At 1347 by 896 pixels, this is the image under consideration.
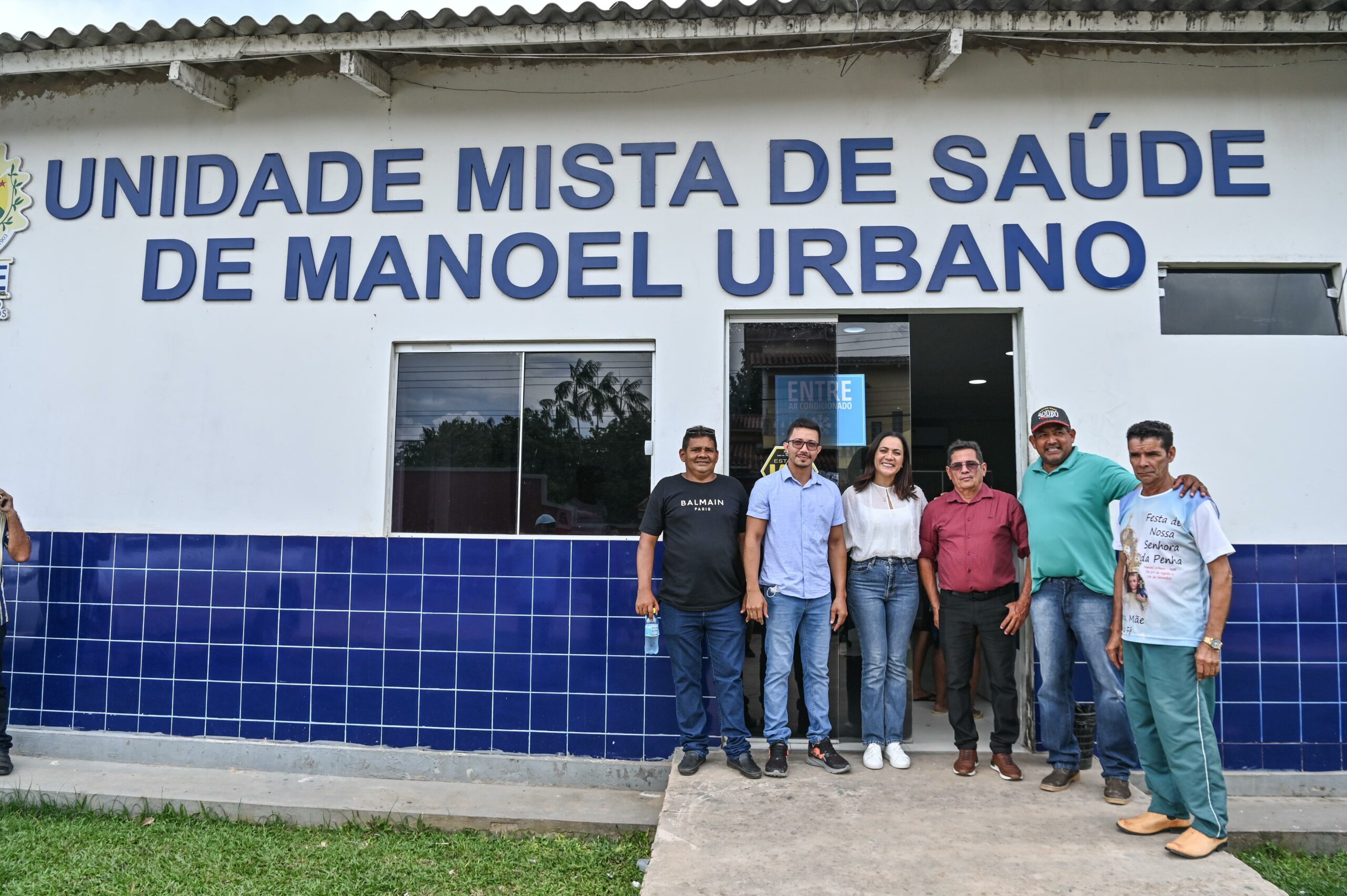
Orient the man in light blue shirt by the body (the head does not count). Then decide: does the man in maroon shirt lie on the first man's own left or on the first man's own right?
on the first man's own left

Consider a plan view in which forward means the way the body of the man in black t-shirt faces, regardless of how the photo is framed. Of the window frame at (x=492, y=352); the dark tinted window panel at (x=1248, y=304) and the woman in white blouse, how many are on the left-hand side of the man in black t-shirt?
2

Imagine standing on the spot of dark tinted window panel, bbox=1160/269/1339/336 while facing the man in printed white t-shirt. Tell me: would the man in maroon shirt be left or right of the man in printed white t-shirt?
right

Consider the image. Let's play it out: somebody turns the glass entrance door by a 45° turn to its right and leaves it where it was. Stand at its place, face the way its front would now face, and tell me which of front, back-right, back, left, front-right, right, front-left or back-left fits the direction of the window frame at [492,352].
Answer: front-right

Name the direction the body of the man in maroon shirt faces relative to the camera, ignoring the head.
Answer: toward the camera

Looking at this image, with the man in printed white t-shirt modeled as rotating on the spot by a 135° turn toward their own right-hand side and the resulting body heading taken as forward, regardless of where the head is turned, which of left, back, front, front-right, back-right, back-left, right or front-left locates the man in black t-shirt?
left

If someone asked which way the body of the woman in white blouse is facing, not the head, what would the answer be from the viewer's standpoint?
toward the camera

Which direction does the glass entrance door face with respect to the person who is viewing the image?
facing the viewer

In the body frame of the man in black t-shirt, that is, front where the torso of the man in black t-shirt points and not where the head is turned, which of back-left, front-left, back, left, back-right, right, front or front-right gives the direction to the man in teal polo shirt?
left

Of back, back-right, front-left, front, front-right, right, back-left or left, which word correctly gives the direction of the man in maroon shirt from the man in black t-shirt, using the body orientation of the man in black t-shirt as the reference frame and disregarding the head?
left
